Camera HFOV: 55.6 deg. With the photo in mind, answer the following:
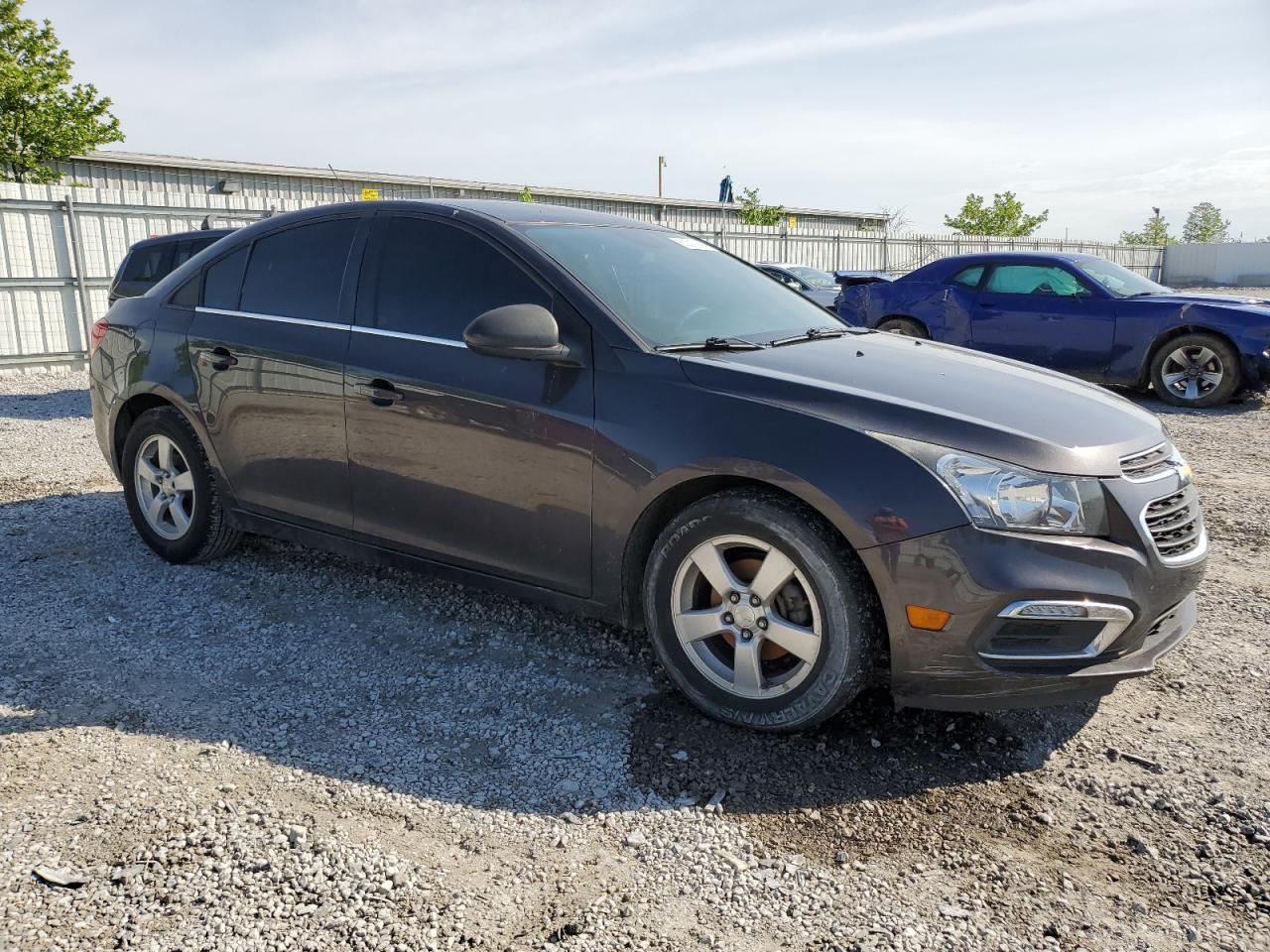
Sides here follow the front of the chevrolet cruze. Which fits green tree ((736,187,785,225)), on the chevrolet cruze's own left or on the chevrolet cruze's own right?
on the chevrolet cruze's own left

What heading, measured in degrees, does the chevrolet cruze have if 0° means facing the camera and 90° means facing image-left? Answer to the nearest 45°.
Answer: approximately 315°

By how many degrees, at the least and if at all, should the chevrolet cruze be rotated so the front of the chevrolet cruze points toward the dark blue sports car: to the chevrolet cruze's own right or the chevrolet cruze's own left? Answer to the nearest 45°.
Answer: approximately 90° to the chevrolet cruze's own left

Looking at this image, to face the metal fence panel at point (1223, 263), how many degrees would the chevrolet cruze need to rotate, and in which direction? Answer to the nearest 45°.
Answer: approximately 90° to its left

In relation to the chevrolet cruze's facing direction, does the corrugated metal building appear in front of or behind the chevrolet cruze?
behind

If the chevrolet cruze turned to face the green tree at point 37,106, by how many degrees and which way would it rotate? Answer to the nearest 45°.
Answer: approximately 180°

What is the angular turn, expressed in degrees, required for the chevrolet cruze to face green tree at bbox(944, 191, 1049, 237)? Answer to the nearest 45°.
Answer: approximately 135° to its left
